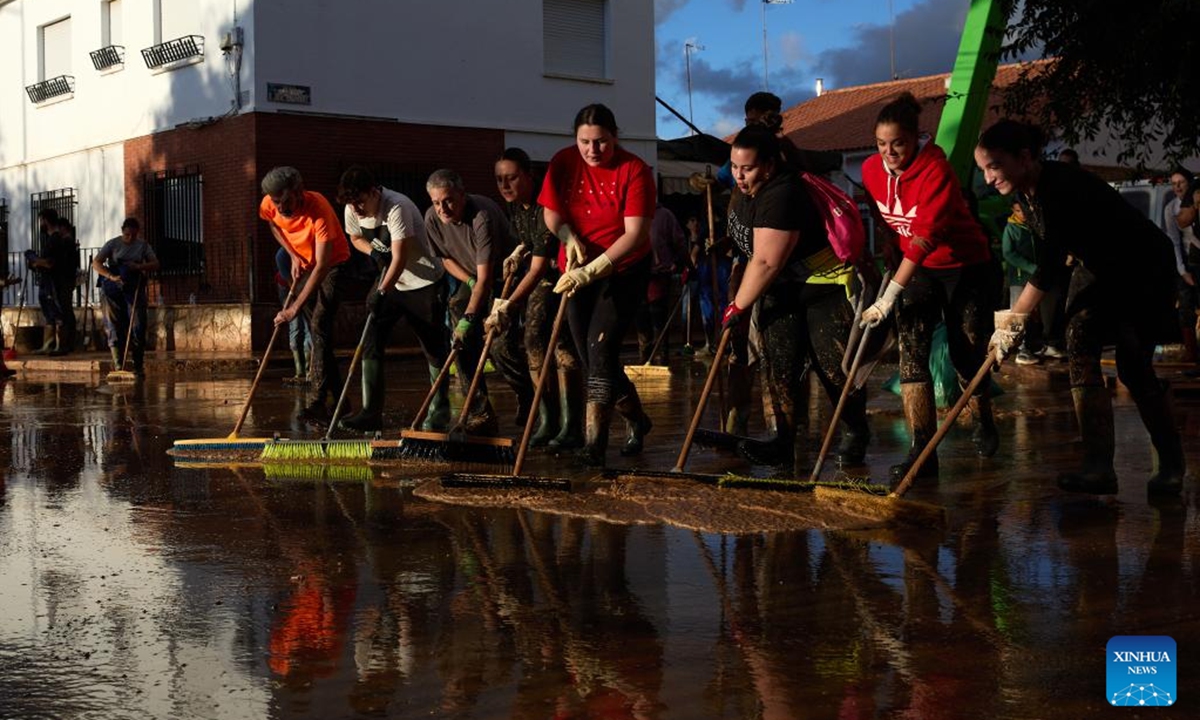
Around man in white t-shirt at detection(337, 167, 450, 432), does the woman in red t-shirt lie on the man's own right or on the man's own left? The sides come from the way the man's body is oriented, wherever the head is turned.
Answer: on the man's own left

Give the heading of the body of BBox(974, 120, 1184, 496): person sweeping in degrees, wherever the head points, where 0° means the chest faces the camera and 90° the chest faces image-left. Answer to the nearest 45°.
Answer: approximately 90°

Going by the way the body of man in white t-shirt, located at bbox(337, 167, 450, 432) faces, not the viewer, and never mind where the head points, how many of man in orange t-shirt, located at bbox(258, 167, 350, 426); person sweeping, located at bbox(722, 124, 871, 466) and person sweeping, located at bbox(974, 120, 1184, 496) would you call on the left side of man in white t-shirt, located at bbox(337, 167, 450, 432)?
2

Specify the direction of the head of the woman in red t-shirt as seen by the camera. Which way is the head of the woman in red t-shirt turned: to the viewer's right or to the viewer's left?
to the viewer's left

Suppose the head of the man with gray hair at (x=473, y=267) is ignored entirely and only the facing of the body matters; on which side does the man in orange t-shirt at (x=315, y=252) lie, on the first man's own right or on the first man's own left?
on the first man's own right

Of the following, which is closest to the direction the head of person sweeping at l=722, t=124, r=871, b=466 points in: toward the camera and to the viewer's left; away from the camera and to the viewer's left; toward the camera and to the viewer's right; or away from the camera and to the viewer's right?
toward the camera and to the viewer's left

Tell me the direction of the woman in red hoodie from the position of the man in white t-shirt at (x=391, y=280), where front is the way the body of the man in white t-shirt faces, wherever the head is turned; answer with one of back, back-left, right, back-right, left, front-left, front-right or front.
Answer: left

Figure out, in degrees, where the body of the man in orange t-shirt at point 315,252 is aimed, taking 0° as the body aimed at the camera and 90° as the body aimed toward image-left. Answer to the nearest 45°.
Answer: approximately 45°

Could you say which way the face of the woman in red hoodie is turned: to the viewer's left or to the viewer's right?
to the viewer's left

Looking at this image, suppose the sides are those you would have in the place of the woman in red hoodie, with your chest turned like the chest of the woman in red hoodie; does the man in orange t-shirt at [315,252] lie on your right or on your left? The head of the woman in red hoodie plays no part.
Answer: on your right
